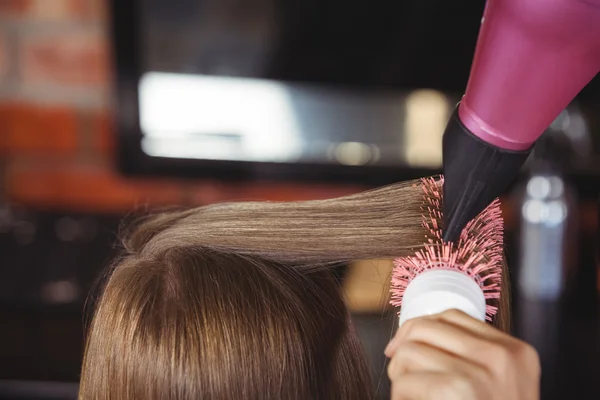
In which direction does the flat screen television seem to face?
toward the camera
